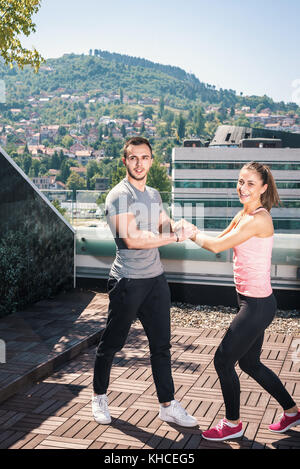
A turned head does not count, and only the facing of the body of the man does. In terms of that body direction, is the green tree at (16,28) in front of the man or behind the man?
behind

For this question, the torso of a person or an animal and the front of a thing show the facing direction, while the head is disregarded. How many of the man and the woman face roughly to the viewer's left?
1

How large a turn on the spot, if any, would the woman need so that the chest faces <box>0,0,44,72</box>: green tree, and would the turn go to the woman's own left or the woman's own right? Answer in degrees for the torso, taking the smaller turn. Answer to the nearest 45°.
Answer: approximately 45° to the woman's own right

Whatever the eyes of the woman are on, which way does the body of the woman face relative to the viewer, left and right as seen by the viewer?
facing to the left of the viewer

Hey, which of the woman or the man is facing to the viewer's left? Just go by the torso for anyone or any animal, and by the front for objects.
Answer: the woman

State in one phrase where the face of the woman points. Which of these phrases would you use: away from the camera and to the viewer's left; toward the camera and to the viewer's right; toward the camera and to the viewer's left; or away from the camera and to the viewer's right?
toward the camera and to the viewer's left

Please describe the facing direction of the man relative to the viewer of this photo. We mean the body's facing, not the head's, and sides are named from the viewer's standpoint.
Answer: facing the viewer and to the right of the viewer
